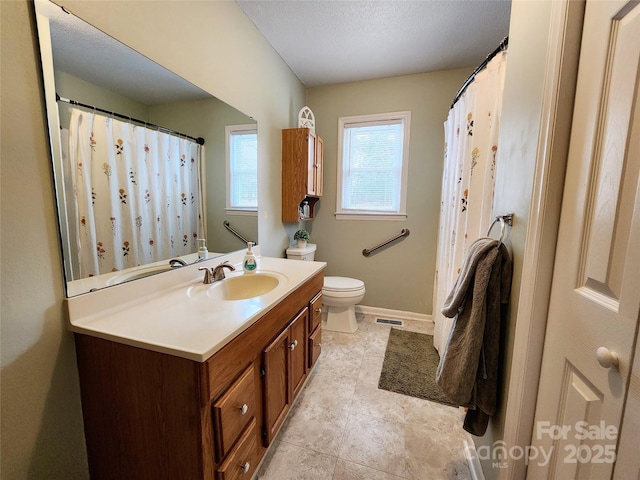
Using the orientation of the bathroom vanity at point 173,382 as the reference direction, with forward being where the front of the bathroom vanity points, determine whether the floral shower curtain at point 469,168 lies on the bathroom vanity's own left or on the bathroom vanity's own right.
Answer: on the bathroom vanity's own left

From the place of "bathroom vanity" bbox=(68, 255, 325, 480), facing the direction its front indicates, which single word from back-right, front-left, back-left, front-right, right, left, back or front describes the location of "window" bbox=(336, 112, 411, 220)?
left

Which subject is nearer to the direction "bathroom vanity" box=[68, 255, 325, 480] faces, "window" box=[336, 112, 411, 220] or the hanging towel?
the hanging towel

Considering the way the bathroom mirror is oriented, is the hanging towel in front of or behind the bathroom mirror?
in front

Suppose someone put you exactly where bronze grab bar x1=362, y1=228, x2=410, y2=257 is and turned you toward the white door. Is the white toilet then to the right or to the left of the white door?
right

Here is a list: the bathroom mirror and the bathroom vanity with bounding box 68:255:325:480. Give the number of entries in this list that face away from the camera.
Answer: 0

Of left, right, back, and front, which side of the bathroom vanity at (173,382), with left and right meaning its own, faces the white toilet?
left

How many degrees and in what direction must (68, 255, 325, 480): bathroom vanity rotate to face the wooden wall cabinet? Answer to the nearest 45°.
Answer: approximately 90° to its left

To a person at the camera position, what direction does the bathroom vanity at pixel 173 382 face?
facing the viewer and to the right of the viewer

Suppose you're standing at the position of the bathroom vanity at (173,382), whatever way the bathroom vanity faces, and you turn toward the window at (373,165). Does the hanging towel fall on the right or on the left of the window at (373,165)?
right

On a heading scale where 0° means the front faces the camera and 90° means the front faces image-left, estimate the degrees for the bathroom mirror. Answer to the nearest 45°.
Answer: approximately 315°

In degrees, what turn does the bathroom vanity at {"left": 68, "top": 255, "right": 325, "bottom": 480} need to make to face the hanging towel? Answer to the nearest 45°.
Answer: approximately 45° to its left

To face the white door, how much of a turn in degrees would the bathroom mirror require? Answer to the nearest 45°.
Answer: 0° — it already faces it
